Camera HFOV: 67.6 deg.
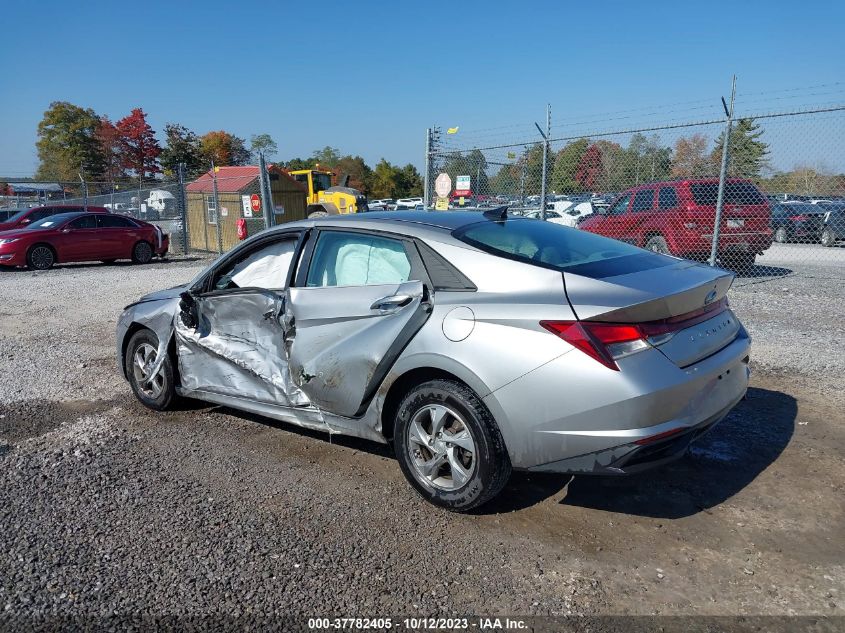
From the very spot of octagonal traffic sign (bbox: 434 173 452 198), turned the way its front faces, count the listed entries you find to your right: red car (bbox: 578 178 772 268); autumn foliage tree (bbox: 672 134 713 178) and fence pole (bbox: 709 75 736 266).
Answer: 0

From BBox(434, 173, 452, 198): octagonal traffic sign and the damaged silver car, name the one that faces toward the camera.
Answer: the octagonal traffic sign

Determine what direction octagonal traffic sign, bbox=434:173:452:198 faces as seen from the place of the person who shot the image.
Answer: facing the viewer

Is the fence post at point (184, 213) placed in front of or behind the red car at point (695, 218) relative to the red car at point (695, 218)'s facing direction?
in front

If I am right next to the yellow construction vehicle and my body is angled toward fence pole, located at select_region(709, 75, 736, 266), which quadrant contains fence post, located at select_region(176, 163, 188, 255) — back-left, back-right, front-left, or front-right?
front-right

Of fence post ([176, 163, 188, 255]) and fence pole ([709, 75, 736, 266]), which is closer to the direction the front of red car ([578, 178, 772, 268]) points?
the fence post

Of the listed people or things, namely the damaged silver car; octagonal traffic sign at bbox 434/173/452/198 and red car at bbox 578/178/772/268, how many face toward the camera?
1

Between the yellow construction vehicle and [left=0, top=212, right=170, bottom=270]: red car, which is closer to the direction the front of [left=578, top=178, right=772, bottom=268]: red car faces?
the yellow construction vehicle

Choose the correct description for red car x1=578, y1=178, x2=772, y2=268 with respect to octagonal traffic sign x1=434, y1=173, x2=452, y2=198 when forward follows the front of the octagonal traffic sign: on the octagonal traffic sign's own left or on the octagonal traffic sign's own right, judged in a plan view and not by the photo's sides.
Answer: on the octagonal traffic sign's own left

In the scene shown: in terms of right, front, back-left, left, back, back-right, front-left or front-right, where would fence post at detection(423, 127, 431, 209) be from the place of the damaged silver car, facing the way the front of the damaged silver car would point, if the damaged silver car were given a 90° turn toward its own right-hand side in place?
front-left

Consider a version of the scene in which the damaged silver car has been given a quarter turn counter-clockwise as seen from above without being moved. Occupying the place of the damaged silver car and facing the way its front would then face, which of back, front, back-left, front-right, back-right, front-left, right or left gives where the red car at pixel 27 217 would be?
right

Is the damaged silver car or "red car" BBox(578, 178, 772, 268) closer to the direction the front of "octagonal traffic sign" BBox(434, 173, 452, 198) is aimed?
the damaged silver car

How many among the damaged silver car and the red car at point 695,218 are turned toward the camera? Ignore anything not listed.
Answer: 0

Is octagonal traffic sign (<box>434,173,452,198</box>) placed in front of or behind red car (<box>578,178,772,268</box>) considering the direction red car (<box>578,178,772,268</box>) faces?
in front

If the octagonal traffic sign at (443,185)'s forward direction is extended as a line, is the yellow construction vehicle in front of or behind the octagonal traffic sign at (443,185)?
behind

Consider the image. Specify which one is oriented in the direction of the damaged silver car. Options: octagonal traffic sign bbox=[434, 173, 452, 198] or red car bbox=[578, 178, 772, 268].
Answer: the octagonal traffic sign

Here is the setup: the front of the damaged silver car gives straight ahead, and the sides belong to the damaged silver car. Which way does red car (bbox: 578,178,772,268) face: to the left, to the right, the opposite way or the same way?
the same way

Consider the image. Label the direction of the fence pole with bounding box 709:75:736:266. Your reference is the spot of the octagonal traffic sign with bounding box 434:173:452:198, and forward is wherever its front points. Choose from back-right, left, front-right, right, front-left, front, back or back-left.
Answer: front-left

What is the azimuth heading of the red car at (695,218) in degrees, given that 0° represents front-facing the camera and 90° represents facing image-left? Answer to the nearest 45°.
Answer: approximately 135°

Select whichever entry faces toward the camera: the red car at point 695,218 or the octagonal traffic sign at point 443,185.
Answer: the octagonal traffic sign
